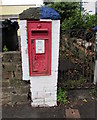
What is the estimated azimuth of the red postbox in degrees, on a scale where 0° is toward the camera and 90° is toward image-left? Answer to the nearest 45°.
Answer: approximately 0°
